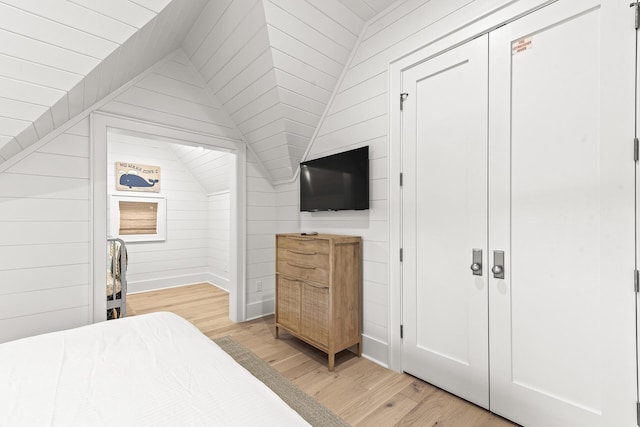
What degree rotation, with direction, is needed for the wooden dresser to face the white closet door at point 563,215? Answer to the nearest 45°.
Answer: approximately 90° to its left

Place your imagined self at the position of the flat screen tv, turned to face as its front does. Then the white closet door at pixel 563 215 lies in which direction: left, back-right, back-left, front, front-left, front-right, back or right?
left

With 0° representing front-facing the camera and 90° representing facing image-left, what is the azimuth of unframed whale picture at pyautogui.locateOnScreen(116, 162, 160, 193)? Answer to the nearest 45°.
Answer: approximately 0°

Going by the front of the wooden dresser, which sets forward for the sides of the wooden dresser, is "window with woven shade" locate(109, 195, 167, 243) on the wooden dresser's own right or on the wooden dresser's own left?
on the wooden dresser's own right

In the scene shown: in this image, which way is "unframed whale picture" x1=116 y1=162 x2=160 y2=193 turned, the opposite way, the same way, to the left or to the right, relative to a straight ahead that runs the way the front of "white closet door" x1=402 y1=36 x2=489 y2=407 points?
to the left

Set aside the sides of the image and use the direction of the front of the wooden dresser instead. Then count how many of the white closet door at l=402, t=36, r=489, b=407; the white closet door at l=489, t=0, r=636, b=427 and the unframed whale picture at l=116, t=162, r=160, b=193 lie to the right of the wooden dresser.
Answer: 1

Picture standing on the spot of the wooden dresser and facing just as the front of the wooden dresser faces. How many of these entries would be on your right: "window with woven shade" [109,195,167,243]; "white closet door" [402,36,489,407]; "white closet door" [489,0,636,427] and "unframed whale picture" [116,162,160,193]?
2

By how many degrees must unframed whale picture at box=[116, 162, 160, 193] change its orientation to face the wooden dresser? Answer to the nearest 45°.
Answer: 0° — it already faces it

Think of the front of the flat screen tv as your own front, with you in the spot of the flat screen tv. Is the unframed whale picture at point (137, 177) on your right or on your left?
on your right

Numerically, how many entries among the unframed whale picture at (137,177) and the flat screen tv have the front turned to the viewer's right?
0
